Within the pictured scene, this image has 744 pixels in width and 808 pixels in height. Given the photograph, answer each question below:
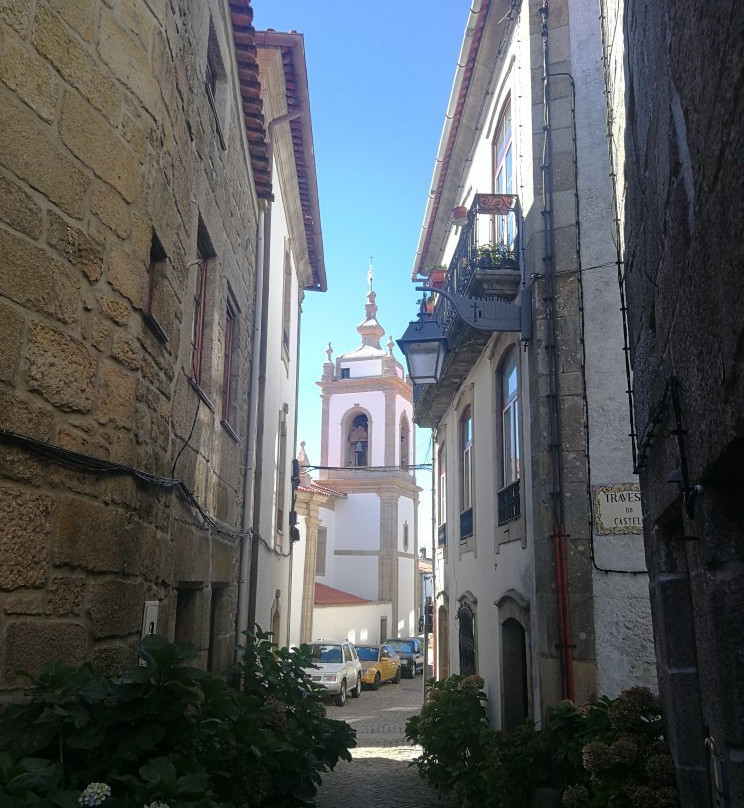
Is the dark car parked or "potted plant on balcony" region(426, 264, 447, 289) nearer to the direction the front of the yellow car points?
the potted plant on balcony

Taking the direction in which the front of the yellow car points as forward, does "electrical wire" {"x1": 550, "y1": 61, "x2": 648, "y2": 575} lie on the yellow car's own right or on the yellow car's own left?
on the yellow car's own left

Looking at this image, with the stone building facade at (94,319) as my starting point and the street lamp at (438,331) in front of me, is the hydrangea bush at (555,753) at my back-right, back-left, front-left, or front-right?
front-right

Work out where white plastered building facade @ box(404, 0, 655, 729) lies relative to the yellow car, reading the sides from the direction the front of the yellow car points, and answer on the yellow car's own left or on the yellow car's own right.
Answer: on the yellow car's own left

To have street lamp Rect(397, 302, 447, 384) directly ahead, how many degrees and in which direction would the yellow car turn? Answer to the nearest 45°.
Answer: approximately 45° to its left

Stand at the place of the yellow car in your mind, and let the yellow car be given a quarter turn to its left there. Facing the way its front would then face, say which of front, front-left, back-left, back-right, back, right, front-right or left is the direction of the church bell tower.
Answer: back-left

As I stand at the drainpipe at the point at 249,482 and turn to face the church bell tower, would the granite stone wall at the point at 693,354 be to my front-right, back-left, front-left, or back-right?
back-right

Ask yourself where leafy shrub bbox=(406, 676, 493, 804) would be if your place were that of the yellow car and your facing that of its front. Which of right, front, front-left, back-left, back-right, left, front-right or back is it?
front-left

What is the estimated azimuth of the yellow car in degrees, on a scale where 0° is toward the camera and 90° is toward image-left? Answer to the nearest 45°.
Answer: approximately 45°

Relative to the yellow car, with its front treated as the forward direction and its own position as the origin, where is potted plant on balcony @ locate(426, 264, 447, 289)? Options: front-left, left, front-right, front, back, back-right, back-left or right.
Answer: front-left

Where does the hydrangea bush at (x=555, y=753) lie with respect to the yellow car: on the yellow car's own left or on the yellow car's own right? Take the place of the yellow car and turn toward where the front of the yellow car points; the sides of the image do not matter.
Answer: on the yellow car's own left

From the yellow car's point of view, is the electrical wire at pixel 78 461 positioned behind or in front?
in front

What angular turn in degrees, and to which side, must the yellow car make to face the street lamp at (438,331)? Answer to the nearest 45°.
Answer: approximately 45° to its left
